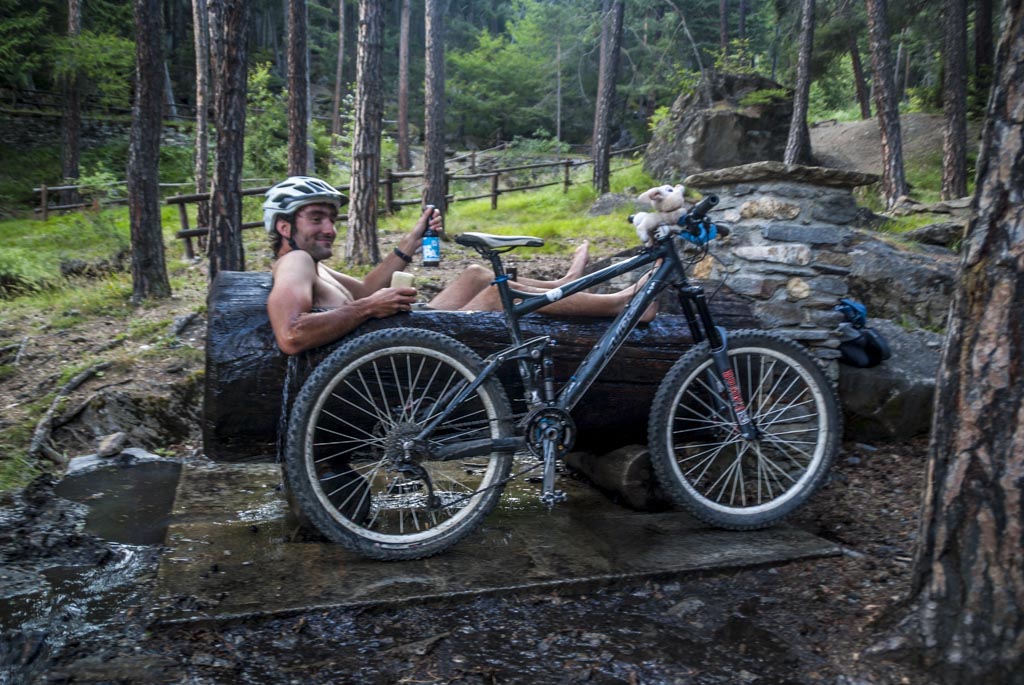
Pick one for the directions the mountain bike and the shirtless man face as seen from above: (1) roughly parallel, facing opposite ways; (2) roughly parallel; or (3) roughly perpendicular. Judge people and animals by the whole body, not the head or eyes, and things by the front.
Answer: roughly parallel

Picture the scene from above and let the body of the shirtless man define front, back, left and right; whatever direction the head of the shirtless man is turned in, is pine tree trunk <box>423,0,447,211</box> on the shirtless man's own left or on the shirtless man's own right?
on the shirtless man's own left

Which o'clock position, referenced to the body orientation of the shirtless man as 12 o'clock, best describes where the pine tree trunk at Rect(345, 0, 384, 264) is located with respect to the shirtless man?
The pine tree trunk is roughly at 9 o'clock from the shirtless man.

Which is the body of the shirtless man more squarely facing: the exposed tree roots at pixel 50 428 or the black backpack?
the black backpack

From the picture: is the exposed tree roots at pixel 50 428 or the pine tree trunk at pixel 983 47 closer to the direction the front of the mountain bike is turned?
the pine tree trunk

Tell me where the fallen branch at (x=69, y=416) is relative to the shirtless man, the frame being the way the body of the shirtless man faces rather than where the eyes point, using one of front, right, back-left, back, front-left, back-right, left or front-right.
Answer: back-left

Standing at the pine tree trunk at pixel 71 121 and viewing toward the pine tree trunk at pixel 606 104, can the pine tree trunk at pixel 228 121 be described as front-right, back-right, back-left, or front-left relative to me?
front-right

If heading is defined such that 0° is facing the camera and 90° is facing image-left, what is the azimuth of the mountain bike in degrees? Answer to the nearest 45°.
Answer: approximately 270°

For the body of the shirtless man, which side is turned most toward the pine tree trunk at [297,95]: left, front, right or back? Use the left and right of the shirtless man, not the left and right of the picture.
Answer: left

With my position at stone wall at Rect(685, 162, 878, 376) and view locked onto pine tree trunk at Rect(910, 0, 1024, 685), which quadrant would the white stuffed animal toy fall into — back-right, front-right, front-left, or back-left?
front-right

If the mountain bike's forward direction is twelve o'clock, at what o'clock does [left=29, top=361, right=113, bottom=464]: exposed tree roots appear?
The exposed tree roots is roughly at 7 o'clock from the mountain bike.

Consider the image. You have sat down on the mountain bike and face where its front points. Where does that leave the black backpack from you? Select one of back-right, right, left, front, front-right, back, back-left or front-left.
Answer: front-left

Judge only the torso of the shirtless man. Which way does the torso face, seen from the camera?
to the viewer's right

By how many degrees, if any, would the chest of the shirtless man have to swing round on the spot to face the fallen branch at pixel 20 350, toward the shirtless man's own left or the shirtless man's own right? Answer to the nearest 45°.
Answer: approximately 135° to the shirtless man's own left

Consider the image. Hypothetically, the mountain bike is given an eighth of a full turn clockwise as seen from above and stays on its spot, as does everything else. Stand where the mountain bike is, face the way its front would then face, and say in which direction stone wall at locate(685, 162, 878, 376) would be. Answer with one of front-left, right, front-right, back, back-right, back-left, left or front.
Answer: left

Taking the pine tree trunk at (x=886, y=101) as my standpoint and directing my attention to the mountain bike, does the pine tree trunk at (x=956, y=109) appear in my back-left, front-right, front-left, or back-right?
back-left

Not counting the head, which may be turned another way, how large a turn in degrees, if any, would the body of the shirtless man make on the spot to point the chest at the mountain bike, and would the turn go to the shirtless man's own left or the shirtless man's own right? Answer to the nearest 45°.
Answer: approximately 45° to the shirtless man's own right

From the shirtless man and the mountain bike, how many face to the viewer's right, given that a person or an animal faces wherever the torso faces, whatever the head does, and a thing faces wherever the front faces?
2

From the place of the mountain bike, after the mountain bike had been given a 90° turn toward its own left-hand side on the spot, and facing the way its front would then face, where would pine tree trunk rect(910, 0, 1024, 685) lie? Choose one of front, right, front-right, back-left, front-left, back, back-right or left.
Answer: back-right
